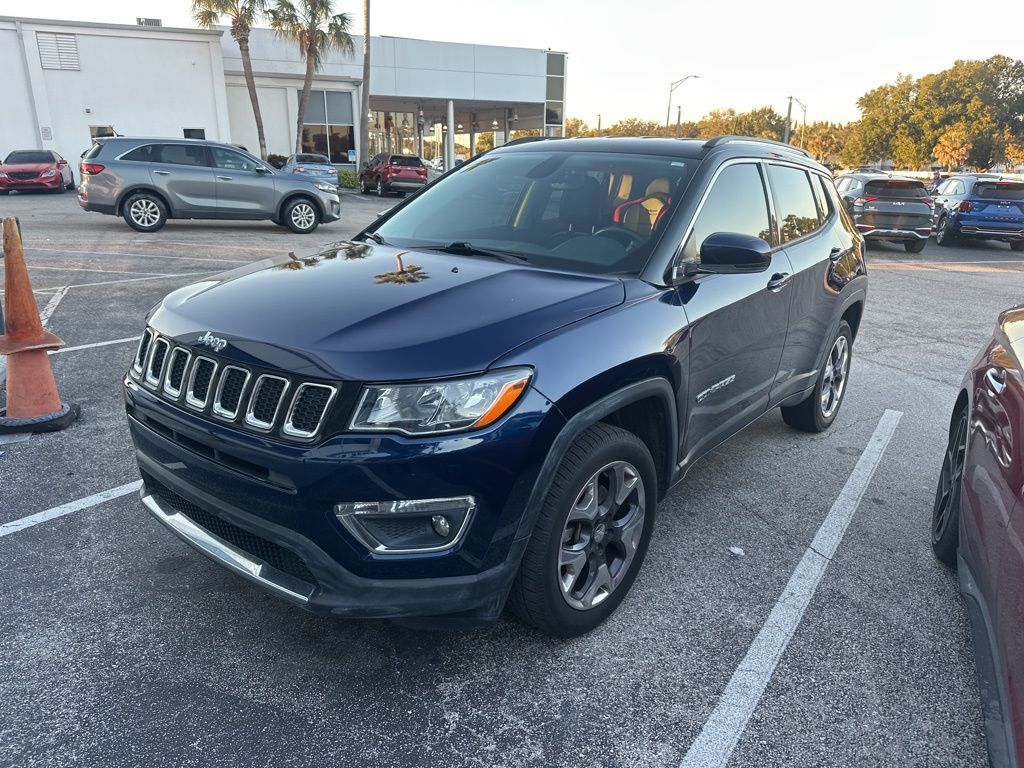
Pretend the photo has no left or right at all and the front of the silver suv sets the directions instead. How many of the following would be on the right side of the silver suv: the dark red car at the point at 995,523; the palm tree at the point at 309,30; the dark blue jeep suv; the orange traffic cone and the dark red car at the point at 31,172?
3

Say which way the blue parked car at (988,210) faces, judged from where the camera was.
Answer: facing away from the viewer and to the left of the viewer

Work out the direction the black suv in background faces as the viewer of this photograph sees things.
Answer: facing away from the viewer and to the left of the viewer

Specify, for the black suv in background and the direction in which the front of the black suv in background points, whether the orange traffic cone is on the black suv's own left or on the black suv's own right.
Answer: on the black suv's own left

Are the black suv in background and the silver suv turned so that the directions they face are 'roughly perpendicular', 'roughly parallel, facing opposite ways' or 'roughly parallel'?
roughly perpendicular

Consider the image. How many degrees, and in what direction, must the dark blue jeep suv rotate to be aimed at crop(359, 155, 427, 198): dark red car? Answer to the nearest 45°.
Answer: approximately 135° to its right

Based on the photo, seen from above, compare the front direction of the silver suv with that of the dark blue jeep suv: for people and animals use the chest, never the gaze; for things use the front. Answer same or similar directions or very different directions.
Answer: very different directions

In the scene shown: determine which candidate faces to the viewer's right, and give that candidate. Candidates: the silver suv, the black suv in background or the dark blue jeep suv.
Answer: the silver suv

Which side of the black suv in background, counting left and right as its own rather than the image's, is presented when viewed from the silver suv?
left

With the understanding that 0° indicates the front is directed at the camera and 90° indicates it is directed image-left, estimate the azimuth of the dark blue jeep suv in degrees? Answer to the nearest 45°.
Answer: approximately 45°

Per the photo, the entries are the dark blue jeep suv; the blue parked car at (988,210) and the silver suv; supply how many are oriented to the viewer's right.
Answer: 1

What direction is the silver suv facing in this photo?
to the viewer's right

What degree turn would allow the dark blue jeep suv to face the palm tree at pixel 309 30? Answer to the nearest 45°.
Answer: approximately 135° to its right

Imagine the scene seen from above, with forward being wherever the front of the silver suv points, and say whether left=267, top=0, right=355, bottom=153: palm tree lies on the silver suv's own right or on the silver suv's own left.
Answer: on the silver suv's own left
